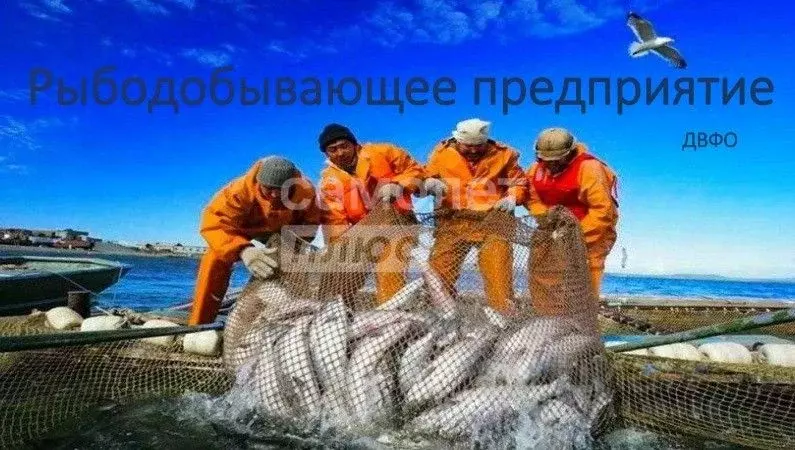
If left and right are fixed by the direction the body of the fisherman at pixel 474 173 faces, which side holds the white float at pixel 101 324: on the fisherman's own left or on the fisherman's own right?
on the fisherman's own right

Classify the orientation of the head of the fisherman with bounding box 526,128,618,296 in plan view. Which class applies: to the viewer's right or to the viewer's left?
to the viewer's left

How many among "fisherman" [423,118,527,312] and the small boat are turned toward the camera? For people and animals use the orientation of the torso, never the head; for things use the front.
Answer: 1

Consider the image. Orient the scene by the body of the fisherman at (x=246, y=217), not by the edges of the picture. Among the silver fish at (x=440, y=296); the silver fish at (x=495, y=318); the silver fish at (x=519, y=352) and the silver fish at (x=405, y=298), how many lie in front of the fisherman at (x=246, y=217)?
4

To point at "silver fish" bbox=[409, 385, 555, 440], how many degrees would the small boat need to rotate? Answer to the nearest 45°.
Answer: approximately 90° to its right

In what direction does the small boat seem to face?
to the viewer's right

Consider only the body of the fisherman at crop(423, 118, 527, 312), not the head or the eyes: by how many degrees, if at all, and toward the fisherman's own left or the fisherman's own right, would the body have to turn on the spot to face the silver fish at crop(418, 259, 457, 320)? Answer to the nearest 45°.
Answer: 0° — they already face it

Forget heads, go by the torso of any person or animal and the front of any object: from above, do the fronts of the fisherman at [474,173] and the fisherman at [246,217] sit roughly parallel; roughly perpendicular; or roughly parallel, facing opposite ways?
roughly perpendicular
